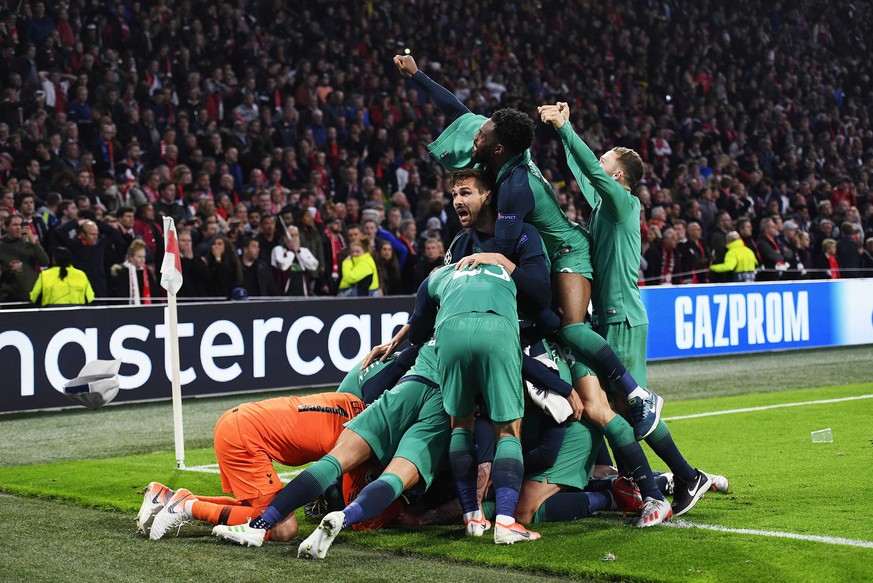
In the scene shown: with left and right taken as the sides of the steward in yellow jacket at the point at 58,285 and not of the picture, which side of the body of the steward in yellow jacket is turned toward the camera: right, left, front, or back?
back

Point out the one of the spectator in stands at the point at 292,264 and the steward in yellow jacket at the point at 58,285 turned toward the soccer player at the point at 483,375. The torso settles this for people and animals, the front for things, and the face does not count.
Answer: the spectator in stands at the point at 292,264

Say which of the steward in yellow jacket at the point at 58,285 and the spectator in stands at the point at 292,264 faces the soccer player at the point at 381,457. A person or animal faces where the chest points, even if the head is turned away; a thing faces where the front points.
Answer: the spectator in stands at the point at 292,264

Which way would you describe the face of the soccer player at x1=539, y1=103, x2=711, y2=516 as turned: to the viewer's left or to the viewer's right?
to the viewer's left

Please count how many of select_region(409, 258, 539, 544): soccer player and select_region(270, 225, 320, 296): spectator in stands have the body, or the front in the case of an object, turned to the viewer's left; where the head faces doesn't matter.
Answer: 0

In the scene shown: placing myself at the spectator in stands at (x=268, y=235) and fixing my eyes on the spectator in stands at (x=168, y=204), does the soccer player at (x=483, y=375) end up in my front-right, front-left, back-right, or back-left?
back-left

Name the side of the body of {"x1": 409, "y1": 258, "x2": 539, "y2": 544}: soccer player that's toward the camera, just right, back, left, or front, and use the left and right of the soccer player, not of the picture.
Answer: back

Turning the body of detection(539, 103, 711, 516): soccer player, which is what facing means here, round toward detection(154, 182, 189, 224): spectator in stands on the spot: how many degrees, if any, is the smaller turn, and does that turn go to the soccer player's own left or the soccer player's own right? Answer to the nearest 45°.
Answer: approximately 45° to the soccer player's own right

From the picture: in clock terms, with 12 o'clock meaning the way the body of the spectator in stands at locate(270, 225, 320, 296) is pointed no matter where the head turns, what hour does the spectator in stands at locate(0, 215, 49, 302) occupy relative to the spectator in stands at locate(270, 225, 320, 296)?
the spectator in stands at locate(0, 215, 49, 302) is roughly at 2 o'clock from the spectator in stands at locate(270, 225, 320, 296).

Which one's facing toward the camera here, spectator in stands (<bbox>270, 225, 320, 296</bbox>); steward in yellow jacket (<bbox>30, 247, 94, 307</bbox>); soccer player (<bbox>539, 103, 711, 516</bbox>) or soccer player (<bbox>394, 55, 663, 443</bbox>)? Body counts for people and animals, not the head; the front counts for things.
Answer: spectator in stands (<bbox>270, 225, 320, 296</bbox>)
